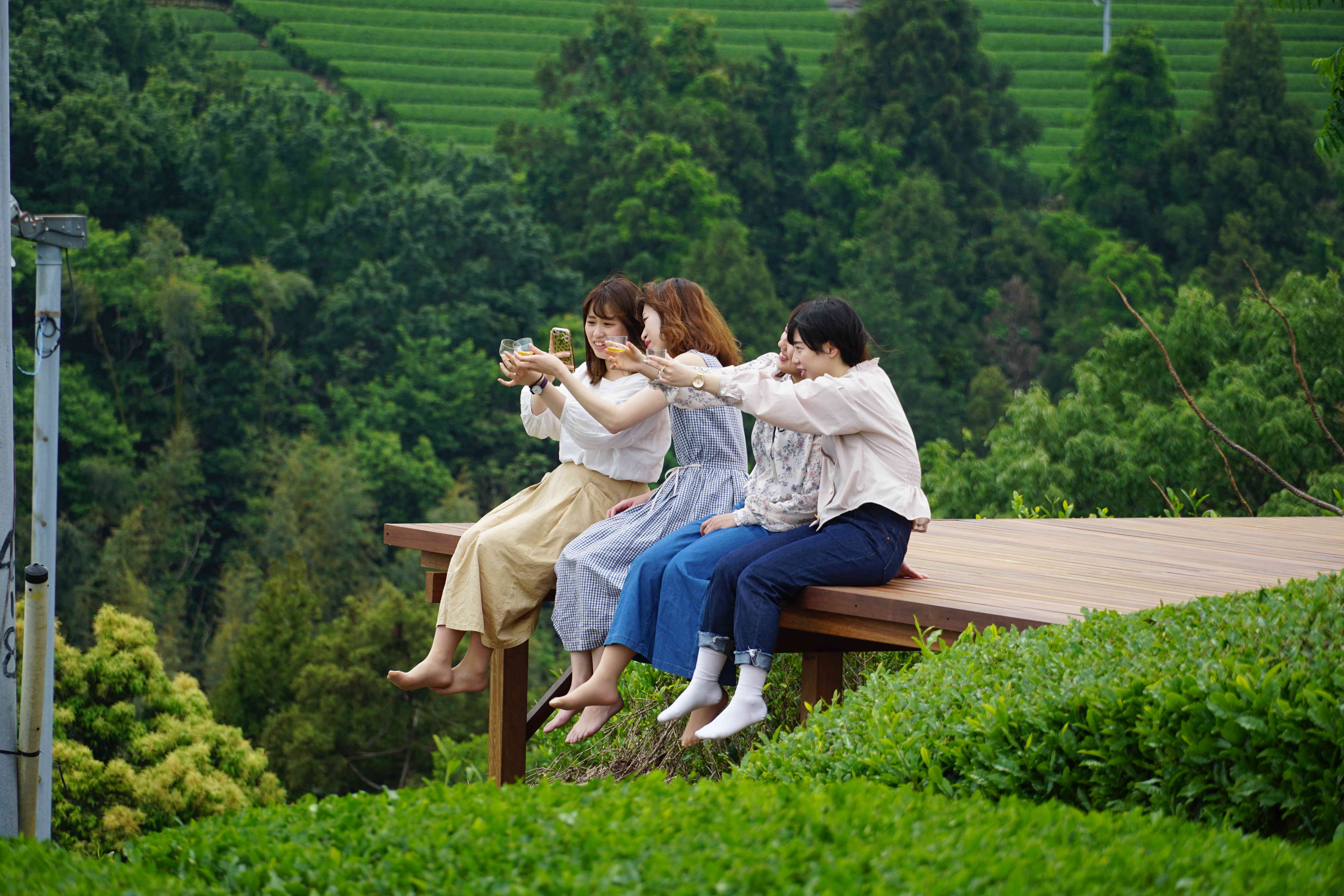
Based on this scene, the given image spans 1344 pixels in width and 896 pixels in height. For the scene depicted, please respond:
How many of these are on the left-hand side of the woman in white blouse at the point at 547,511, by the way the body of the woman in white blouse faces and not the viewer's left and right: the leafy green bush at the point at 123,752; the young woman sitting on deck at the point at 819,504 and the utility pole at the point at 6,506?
1

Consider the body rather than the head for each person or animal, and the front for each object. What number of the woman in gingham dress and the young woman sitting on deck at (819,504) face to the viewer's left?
2

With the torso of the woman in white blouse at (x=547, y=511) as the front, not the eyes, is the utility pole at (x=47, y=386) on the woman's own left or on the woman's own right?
on the woman's own right

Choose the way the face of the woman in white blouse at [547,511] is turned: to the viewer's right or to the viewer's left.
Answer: to the viewer's left

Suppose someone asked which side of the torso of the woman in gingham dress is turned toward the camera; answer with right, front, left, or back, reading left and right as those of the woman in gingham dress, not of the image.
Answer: left

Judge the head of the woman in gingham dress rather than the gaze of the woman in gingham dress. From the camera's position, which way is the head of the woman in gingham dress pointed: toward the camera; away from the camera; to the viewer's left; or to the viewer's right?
to the viewer's left

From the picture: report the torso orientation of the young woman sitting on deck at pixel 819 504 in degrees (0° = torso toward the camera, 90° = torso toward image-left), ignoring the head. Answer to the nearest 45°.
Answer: approximately 90°

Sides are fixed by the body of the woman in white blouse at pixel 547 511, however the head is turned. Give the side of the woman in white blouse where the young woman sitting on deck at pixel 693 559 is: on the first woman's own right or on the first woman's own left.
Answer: on the first woman's own left

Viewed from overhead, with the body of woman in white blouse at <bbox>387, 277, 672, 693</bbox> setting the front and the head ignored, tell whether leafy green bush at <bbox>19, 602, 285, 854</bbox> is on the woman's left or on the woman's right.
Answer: on the woman's right

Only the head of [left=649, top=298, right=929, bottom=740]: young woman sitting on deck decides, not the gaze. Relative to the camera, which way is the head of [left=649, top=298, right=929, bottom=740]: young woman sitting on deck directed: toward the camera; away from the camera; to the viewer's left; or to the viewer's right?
to the viewer's left

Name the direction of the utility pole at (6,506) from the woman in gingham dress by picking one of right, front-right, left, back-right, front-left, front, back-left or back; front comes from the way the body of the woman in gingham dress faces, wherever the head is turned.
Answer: front-right

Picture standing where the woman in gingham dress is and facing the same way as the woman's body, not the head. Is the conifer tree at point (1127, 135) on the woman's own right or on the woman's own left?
on the woman's own right

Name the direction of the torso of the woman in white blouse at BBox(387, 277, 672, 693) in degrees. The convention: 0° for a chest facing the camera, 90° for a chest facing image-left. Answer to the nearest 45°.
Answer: approximately 45°
